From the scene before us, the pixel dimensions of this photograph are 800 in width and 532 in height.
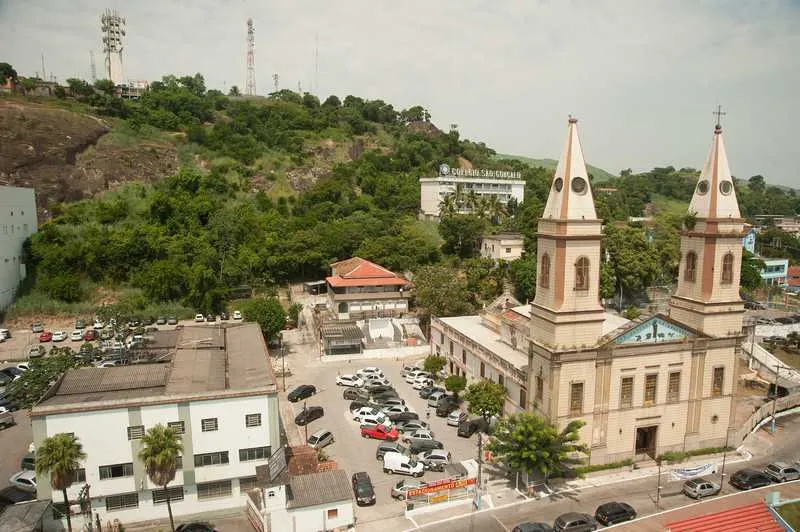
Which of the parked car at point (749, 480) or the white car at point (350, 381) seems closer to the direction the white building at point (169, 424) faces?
the parked car

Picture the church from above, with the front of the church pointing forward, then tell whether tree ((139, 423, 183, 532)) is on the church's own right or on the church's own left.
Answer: on the church's own right

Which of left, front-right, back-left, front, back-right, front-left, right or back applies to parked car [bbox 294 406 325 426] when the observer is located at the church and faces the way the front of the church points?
back-right

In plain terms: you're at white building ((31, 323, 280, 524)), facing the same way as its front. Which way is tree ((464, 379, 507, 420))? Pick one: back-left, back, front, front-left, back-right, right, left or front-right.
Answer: left

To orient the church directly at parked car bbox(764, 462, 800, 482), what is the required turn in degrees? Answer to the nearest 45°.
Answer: approximately 45° to its left

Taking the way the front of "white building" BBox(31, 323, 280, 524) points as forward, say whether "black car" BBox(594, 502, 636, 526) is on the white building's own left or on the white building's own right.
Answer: on the white building's own left

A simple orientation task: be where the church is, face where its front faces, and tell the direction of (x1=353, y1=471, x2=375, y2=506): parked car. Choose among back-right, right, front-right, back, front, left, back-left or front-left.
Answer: right

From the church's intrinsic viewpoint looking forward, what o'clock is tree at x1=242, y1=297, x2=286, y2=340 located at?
The tree is roughly at 5 o'clock from the church.

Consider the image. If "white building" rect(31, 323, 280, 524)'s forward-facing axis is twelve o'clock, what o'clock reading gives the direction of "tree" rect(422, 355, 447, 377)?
The tree is roughly at 8 o'clock from the white building.

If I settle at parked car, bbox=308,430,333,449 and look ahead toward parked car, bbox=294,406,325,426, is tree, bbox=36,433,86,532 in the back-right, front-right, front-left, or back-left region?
back-left

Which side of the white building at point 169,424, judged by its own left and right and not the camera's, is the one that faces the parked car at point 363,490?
left

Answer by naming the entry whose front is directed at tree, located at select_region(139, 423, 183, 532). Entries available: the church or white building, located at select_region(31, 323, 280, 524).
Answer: the white building
